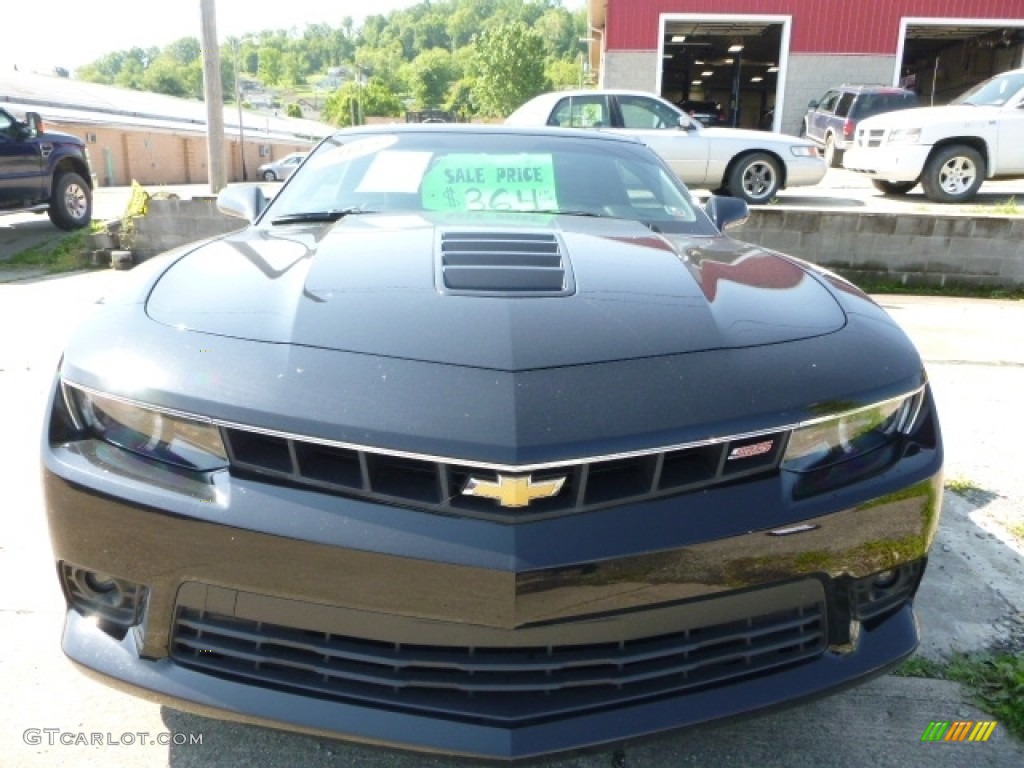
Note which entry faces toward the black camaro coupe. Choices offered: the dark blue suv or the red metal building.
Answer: the red metal building

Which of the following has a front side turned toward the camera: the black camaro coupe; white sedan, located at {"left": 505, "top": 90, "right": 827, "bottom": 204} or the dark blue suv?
the black camaro coupe

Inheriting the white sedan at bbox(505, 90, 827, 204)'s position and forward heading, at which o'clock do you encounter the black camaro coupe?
The black camaro coupe is roughly at 3 o'clock from the white sedan.

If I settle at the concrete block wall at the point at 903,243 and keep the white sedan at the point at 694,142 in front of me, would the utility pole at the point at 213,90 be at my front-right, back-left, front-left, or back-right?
front-left

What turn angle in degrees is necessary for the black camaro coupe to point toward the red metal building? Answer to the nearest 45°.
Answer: approximately 180°

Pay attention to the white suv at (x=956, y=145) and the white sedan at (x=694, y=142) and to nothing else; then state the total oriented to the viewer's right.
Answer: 1

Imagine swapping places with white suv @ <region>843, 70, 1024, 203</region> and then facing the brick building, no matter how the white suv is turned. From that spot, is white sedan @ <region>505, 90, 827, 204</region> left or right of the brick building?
left

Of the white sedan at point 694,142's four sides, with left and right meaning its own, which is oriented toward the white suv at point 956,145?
front

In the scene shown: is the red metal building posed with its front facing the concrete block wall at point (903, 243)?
yes

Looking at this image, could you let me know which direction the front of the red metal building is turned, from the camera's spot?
facing the viewer

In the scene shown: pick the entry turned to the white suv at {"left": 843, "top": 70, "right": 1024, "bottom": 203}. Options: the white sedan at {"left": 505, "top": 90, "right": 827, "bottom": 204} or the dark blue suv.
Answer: the white sedan

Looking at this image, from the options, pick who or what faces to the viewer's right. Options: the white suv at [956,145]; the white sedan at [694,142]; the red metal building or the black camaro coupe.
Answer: the white sedan

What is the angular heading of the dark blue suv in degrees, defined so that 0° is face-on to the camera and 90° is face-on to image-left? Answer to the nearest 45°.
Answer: approximately 135°

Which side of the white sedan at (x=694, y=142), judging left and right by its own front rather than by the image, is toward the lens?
right

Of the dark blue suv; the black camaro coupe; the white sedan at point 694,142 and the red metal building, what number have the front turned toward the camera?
2

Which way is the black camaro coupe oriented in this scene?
toward the camera

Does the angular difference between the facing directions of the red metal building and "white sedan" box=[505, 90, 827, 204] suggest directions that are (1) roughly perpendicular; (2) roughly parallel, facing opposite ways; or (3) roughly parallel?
roughly perpendicular

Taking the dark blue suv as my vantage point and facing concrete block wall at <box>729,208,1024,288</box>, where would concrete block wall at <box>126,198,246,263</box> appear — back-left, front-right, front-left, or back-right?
front-right
